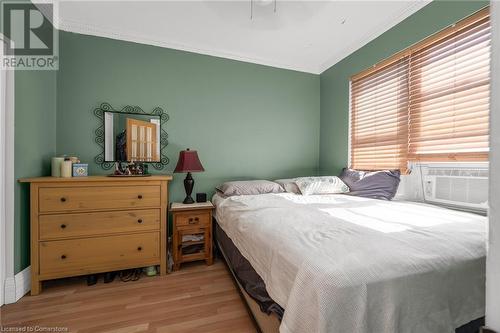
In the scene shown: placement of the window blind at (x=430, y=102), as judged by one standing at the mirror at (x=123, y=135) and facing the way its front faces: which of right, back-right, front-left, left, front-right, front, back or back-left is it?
front-left

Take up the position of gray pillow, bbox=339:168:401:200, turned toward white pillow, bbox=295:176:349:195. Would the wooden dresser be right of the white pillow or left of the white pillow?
left

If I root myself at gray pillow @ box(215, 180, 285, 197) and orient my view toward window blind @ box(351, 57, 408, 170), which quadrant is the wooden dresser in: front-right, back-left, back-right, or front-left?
back-right

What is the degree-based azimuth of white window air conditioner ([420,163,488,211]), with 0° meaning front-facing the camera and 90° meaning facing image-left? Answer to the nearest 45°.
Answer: approximately 45°

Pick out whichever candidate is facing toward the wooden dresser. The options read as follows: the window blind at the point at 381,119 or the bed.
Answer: the window blind

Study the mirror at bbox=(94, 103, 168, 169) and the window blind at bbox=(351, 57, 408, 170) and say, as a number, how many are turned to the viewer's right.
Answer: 0

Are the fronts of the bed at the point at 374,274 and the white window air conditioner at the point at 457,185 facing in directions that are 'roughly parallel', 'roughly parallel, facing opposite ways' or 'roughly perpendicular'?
roughly perpendicular

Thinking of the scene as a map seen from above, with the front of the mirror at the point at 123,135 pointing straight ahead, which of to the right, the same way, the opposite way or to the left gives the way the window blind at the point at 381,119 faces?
to the right

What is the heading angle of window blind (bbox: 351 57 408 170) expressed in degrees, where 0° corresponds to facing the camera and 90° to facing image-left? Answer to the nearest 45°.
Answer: approximately 45°

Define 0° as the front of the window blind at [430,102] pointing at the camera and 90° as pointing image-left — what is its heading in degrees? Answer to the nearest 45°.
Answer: approximately 45°

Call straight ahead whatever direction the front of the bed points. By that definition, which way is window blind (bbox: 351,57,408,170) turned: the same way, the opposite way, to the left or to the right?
to the right
